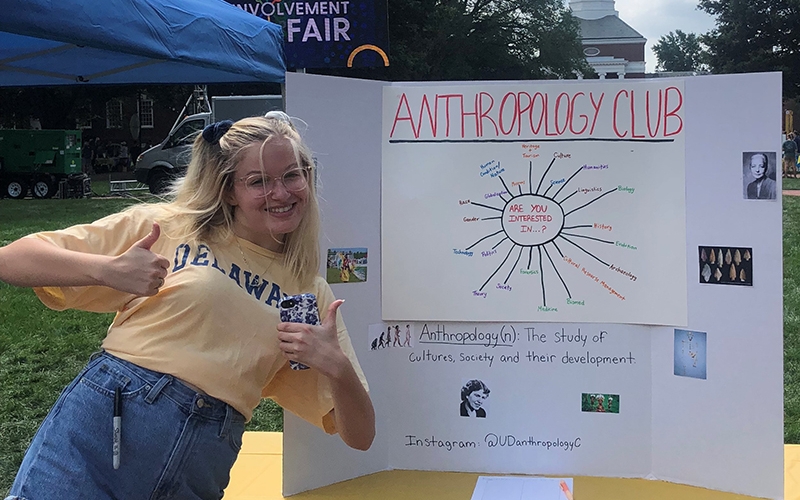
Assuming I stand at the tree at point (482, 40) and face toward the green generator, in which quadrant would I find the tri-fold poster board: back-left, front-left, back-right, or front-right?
front-left

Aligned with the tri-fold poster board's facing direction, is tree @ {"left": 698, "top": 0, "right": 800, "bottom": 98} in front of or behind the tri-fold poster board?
behind

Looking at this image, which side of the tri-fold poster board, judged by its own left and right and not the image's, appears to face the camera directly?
front

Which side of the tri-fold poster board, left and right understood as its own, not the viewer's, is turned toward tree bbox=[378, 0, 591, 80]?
back

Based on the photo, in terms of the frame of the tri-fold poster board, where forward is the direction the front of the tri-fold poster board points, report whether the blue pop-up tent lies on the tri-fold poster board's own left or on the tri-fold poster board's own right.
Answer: on the tri-fold poster board's own right

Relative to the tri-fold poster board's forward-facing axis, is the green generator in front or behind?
behind

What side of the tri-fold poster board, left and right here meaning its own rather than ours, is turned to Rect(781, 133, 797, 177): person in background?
back

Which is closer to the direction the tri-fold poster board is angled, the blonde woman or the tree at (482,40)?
the blonde woman

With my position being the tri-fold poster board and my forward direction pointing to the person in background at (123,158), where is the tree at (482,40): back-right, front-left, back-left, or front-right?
front-right

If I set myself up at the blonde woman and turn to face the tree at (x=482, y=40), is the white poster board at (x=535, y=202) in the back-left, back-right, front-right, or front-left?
front-right

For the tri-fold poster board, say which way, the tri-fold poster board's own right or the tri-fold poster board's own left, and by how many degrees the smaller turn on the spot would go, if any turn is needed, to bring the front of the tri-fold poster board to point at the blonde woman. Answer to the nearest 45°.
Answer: approximately 45° to the tri-fold poster board's own right

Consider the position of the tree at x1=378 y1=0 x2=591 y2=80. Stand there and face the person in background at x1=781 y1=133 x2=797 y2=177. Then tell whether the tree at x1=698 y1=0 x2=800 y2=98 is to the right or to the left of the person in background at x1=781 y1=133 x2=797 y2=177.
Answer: left

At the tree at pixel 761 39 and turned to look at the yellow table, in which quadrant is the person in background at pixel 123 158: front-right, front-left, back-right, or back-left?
front-right

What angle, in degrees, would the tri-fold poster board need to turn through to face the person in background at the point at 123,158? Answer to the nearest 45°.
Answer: approximately 135° to its right
